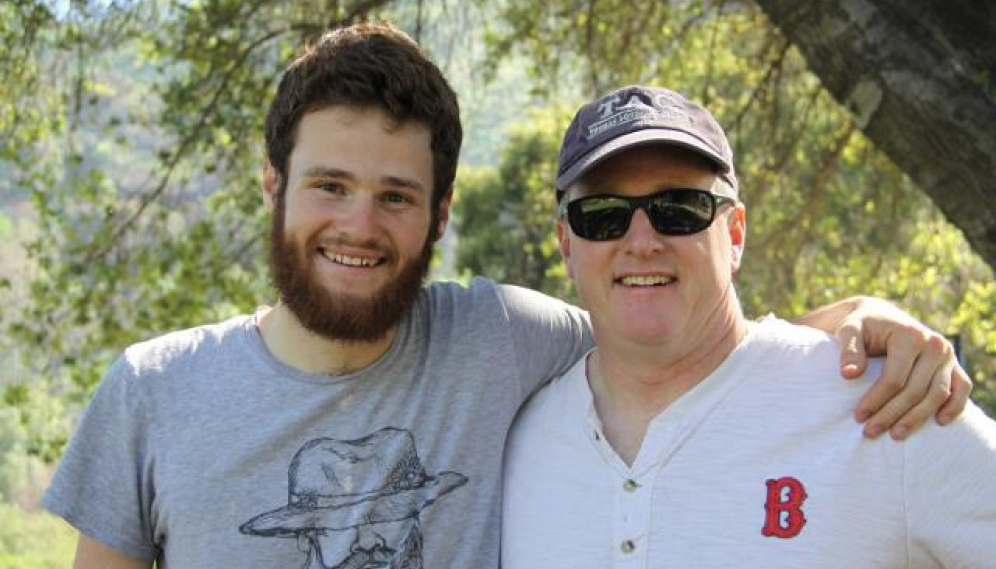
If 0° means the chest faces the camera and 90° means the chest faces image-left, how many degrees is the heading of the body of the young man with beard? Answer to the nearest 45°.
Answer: approximately 0°

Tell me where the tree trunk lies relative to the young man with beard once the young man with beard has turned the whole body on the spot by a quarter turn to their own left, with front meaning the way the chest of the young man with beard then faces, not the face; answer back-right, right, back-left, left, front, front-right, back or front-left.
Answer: front-left

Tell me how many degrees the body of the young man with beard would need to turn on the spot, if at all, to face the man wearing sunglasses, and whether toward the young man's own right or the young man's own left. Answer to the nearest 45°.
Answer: approximately 90° to the young man's own left

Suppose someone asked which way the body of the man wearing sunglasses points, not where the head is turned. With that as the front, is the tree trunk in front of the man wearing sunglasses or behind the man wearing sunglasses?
behind

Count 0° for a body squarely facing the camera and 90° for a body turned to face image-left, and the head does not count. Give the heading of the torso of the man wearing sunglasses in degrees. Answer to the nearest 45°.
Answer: approximately 45°
